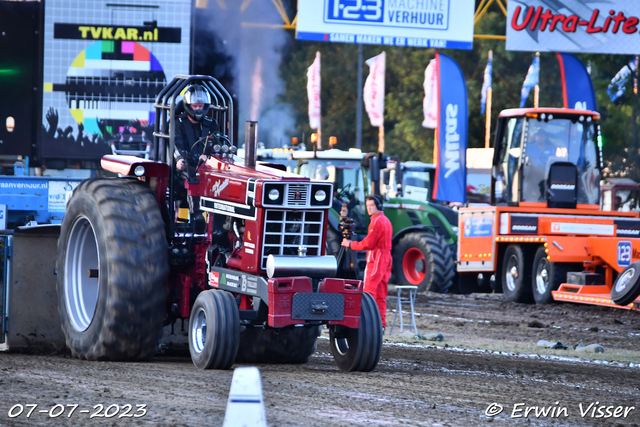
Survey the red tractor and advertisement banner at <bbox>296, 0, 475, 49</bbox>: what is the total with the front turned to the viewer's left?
0

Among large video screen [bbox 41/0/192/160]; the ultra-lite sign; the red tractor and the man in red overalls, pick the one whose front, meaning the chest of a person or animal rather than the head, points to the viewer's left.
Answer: the man in red overalls

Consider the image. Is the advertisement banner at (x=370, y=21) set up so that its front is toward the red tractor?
yes

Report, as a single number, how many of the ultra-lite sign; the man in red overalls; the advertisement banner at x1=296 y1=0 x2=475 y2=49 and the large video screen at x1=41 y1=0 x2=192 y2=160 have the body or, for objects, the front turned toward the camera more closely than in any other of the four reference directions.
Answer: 3

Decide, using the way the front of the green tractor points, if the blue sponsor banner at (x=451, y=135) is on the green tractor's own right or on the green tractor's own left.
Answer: on the green tractor's own left

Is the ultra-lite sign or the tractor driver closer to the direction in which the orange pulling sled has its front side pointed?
the tractor driver

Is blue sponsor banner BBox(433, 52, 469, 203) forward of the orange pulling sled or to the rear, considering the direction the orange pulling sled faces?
to the rear

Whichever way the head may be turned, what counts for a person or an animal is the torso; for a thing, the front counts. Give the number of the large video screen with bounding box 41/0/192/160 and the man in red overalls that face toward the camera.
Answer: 1

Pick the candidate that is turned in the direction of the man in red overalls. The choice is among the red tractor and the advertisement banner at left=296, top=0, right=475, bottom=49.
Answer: the advertisement banner

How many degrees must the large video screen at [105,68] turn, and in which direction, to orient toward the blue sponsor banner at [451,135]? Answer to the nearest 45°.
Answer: approximately 135° to its left

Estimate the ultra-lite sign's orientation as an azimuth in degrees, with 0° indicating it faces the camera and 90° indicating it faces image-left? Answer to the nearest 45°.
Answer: approximately 0°

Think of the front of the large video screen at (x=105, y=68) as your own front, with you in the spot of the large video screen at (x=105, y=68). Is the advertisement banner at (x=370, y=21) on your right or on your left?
on your left

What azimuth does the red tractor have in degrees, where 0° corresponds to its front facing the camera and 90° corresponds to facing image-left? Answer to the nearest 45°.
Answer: approximately 315°
